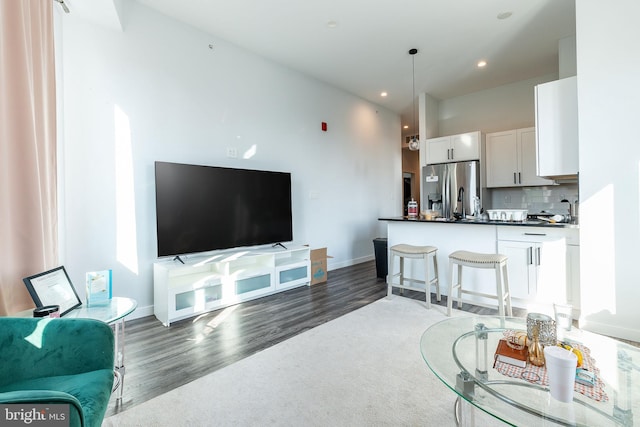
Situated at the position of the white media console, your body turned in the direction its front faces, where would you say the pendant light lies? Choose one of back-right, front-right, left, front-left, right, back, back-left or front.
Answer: front-left

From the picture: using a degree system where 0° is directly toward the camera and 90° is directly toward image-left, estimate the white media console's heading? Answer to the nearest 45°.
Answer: approximately 315°

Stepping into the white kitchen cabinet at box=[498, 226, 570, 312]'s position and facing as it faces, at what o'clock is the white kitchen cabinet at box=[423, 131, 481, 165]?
the white kitchen cabinet at box=[423, 131, 481, 165] is roughly at 5 o'clock from the white kitchen cabinet at box=[498, 226, 570, 312].

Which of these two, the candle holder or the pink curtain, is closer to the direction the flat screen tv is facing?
the candle holder

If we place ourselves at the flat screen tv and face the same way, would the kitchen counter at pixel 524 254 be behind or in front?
in front

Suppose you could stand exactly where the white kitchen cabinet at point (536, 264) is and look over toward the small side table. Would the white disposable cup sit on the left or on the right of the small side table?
left

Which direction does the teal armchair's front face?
to the viewer's right

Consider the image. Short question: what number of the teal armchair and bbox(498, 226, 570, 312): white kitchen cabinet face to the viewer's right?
1

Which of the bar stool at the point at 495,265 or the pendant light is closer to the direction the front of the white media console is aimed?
the bar stool

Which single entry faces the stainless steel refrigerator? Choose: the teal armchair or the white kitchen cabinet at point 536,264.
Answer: the teal armchair

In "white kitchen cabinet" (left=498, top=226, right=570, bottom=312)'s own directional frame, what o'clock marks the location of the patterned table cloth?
The patterned table cloth is roughly at 12 o'clock from the white kitchen cabinet.
